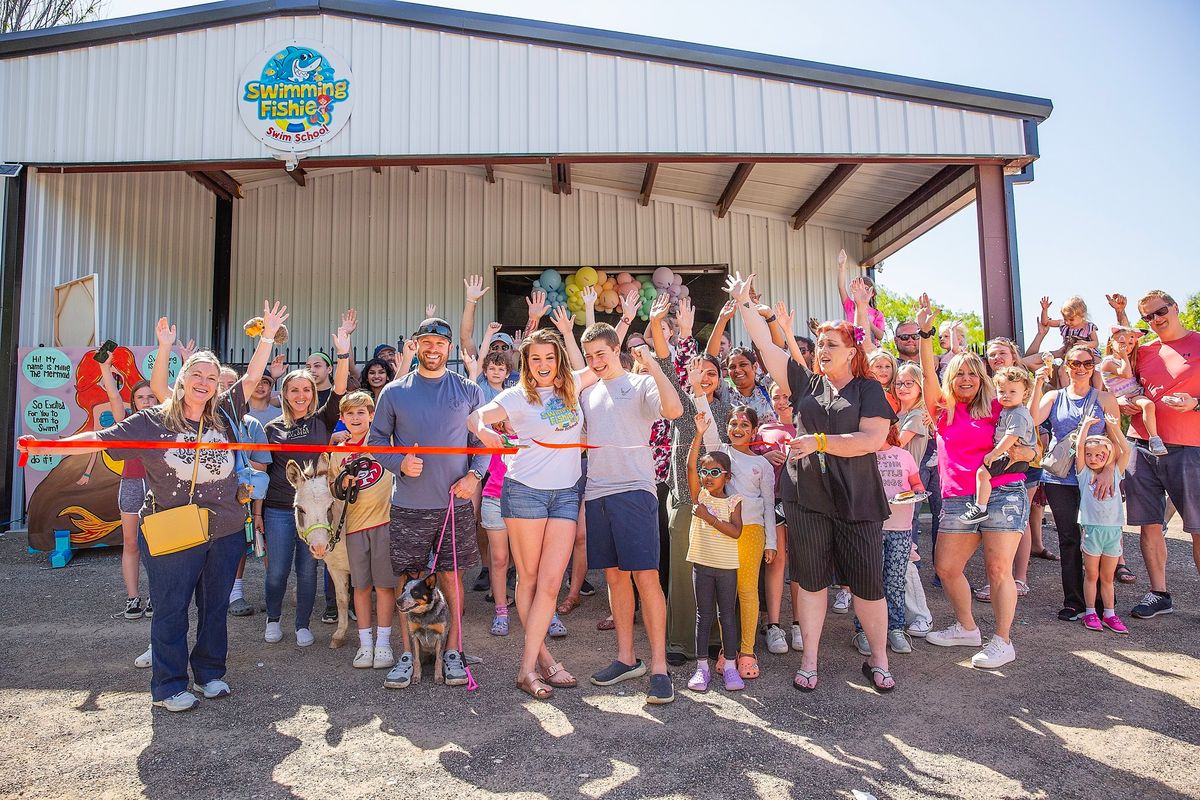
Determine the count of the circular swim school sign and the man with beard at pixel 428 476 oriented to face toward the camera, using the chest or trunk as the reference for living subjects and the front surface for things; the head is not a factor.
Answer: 2

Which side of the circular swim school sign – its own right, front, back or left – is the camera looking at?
front

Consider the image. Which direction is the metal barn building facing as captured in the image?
toward the camera

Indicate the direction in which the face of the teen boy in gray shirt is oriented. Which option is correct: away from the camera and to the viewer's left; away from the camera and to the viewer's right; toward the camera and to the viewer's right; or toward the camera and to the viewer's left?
toward the camera and to the viewer's left

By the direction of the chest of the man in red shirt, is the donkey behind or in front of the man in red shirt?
in front

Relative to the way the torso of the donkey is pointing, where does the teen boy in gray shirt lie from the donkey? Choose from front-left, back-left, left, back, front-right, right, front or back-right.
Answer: left

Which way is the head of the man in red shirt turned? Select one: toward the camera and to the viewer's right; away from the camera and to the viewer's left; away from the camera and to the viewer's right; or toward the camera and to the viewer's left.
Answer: toward the camera and to the viewer's left

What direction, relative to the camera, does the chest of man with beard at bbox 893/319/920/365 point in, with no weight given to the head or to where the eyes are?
toward the camera

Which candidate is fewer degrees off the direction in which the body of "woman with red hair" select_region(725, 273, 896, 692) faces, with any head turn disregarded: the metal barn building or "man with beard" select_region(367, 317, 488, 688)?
the man with beard

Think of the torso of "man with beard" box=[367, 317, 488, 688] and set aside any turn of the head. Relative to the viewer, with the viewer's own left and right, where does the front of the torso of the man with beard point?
facing the viewer

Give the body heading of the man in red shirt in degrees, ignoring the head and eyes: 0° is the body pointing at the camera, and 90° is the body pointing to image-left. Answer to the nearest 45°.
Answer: approximately 45°

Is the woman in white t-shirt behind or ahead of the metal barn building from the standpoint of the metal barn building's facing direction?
ahead

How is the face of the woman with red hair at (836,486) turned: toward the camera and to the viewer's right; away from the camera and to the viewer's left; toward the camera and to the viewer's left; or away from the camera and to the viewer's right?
toward the camera and to the viewer's left
